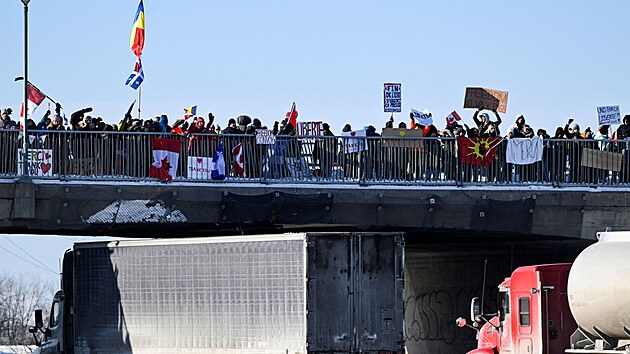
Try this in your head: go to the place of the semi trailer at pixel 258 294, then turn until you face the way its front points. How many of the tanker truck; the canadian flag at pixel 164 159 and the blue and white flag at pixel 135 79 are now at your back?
1

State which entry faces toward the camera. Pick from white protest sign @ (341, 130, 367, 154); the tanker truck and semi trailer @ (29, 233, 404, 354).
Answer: the white protest sign

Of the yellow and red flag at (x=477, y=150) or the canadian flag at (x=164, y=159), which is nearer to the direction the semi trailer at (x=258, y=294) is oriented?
the canadian flag

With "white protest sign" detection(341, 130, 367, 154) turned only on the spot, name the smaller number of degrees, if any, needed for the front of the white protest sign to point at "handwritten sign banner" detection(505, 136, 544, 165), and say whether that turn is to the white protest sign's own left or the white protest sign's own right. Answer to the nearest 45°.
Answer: approximately 90° to the white protest sign's own left

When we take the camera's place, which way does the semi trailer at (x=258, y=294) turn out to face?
facing away from the viewer and to the left of the viewer

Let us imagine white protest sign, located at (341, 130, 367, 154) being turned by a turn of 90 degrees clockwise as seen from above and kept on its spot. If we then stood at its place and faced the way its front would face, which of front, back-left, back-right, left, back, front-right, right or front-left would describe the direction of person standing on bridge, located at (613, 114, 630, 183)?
back

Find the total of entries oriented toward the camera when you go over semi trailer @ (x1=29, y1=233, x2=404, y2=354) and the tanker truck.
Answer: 0

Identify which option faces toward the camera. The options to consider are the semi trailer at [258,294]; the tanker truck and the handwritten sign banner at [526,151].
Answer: the handwritten sign banner

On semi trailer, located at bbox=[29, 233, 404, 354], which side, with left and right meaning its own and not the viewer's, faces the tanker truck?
back

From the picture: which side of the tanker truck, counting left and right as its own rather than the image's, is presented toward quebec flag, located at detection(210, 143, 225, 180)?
front

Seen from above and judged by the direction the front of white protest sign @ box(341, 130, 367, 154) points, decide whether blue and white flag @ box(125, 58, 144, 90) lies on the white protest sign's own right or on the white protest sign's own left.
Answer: on the white protest sign's own right

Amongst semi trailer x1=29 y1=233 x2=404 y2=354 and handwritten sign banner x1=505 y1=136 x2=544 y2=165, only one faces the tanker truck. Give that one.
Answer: the handwritten sign banner

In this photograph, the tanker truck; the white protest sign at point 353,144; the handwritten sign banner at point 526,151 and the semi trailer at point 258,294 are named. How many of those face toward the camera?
2
